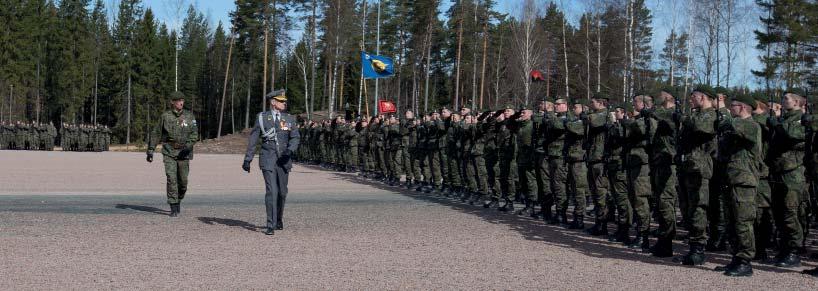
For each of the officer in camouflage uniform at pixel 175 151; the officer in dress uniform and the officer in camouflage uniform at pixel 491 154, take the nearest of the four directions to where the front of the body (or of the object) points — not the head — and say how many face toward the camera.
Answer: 2

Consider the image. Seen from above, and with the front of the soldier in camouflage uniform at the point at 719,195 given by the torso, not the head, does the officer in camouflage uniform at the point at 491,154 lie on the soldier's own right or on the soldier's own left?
on the soldier's own right

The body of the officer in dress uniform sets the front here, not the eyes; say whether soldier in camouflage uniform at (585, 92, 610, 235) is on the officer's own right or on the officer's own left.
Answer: on the officer's own left

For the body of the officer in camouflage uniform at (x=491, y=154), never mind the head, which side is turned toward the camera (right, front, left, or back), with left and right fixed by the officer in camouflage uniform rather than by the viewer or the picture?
left

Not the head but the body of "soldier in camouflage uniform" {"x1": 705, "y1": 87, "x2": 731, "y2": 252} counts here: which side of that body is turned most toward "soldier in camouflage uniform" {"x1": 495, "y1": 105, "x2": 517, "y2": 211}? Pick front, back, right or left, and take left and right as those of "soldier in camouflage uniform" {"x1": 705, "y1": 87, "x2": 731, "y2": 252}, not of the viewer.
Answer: right

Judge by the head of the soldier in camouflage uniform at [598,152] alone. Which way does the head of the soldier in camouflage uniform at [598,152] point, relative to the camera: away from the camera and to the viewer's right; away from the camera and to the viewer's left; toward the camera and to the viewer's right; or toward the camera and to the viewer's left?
toward the camera and to the viewer's left

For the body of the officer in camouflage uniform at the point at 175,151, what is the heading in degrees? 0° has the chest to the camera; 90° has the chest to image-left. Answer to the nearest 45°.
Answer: approximately 0°

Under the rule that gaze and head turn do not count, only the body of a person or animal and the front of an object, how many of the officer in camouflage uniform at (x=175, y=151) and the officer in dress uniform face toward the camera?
2

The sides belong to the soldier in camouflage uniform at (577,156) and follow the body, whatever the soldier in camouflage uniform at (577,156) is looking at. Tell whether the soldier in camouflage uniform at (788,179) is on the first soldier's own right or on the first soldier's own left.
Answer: on the first soldier's own left

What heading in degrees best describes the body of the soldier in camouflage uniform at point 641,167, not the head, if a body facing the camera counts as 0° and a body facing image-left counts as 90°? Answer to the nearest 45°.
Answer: approximately 45°

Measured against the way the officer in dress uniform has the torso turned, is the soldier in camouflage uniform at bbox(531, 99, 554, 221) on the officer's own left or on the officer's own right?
on the officer's own left

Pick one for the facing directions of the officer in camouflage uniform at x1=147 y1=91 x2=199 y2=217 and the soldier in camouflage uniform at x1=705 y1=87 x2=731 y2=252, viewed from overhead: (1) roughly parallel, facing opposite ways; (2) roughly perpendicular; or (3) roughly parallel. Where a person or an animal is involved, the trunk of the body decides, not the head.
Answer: roughly perpendicular
